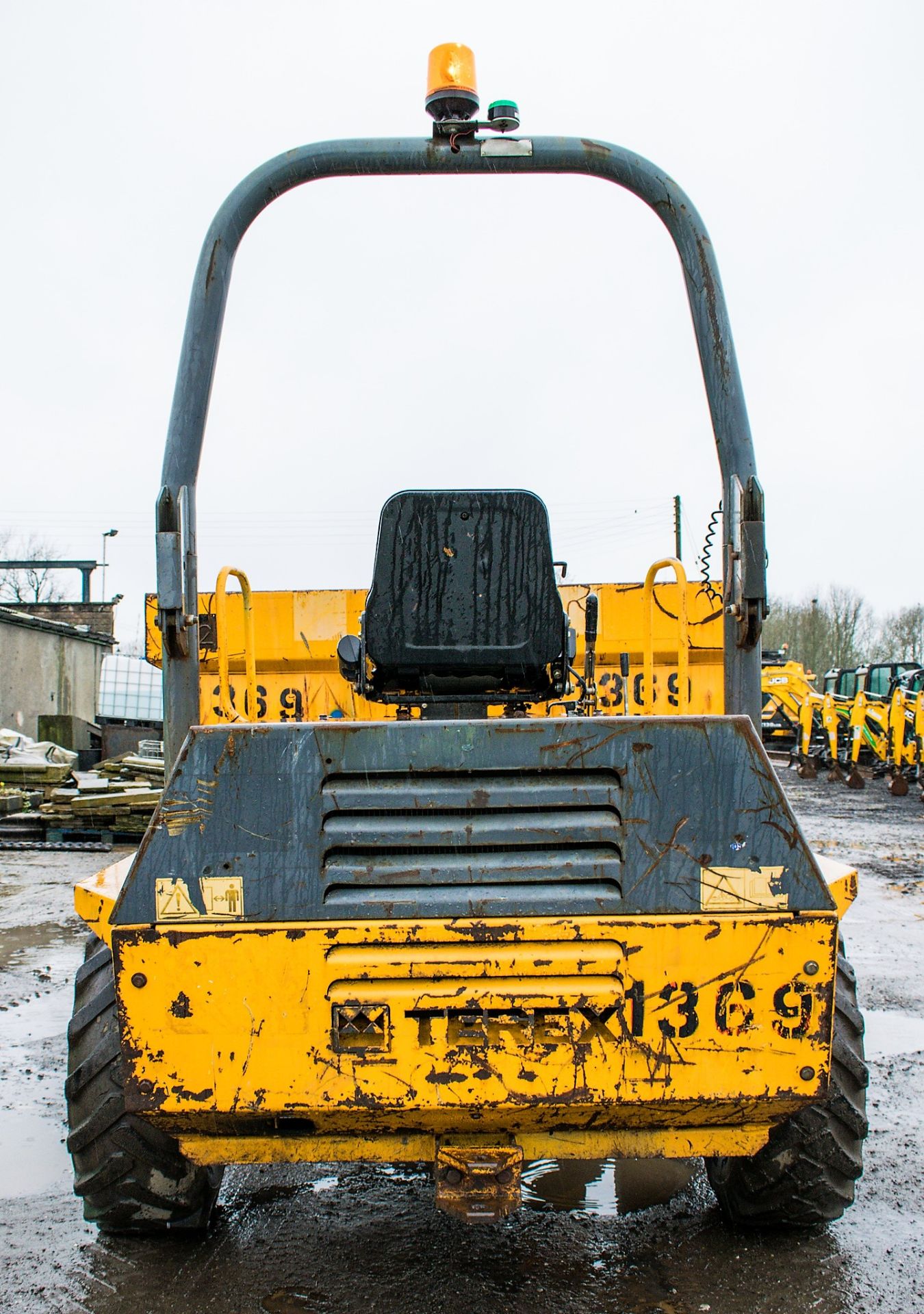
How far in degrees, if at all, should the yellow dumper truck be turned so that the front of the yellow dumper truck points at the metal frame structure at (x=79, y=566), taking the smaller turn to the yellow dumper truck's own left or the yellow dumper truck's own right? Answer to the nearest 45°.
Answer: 0° — it already faces it

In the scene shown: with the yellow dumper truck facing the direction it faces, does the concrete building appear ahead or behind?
ahead

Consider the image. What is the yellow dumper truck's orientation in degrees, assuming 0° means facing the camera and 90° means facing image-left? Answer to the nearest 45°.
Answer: approximately 180°
